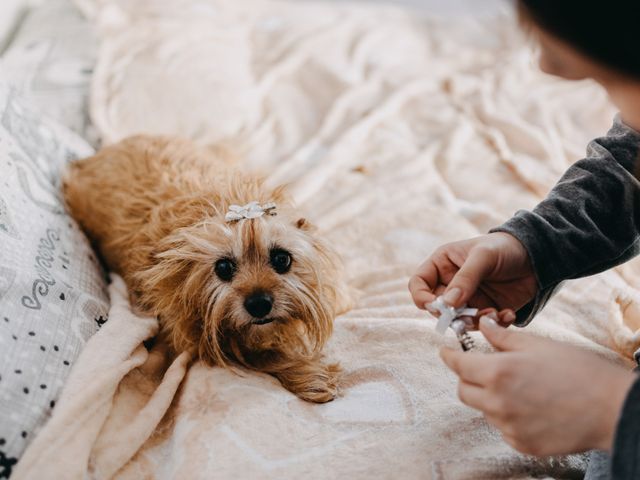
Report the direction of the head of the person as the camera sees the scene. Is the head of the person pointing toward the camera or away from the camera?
away from the camera

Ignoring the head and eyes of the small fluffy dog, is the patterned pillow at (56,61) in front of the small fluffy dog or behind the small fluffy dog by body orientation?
behind

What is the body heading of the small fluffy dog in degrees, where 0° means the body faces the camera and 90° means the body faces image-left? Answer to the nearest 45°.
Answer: approximately 315°
